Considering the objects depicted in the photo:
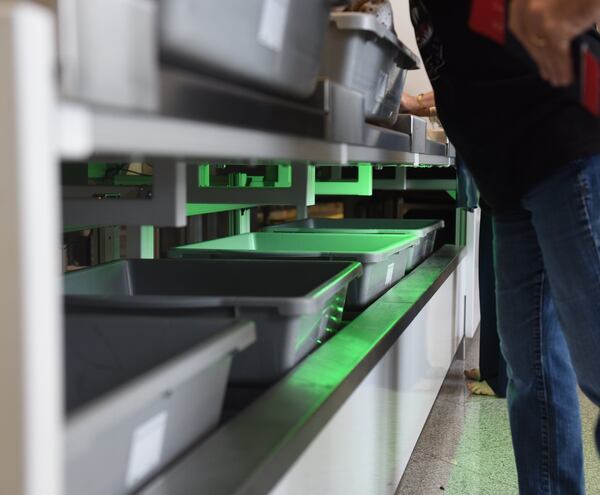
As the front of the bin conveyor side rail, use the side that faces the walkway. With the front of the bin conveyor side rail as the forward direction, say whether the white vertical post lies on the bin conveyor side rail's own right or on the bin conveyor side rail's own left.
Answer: on the bin conveyor side rail's own right

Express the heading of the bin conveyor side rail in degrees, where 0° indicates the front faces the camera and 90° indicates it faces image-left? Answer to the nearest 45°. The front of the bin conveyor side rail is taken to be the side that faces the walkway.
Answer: approximately 270°
